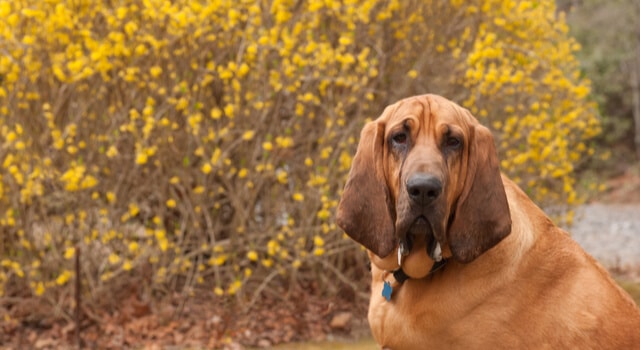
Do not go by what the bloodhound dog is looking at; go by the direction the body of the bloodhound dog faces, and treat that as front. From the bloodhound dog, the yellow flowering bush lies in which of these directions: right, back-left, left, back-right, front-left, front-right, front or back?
right

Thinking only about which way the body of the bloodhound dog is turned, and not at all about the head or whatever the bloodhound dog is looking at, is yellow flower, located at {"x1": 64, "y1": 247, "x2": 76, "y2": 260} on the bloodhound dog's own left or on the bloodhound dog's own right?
on the bloodhound dog's own right

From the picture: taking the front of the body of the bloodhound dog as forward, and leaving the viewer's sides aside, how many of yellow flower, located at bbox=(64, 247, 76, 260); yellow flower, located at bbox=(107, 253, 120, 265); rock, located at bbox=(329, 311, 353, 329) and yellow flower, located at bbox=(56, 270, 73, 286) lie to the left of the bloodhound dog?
0

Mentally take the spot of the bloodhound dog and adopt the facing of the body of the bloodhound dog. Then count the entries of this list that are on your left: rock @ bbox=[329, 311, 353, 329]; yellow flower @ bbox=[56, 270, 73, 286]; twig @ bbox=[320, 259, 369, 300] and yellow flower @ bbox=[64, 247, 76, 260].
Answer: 0

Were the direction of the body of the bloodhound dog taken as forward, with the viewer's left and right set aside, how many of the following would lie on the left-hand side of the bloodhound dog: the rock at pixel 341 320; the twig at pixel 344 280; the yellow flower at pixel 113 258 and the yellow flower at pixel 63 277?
0

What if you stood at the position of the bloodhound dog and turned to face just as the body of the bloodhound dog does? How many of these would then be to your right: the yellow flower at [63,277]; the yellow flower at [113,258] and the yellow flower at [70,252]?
3

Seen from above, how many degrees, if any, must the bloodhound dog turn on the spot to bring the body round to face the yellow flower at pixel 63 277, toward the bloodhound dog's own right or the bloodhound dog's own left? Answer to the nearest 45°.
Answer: approximately 90° to the bloodhound dog's own right

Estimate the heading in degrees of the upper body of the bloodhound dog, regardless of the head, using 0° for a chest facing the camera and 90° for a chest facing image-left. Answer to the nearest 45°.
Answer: approximately 45°

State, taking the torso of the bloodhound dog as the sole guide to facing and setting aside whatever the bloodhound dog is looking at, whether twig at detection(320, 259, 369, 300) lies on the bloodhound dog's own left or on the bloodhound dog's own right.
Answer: on the bloodhound dog's own right

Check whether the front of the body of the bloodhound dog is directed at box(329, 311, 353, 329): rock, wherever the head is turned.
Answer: no

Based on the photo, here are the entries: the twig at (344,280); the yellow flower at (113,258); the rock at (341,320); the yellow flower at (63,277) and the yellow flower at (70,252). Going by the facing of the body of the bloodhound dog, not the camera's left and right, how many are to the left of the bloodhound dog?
0

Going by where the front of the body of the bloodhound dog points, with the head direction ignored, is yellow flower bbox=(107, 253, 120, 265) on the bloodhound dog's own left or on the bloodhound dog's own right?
on the bloodhound dog's own right
